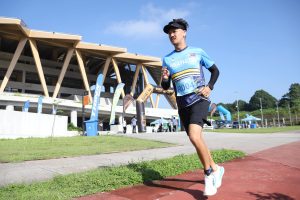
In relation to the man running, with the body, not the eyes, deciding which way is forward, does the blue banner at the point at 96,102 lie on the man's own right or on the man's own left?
on the man's own right
